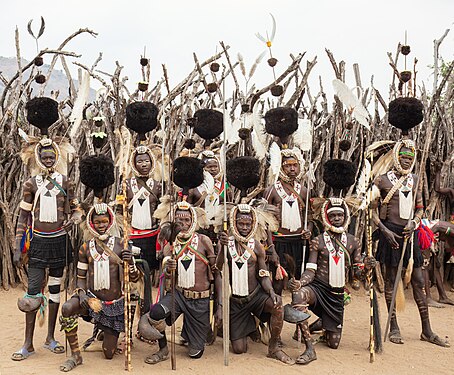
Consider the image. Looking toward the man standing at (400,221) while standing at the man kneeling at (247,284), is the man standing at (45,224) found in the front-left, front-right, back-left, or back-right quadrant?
back-left

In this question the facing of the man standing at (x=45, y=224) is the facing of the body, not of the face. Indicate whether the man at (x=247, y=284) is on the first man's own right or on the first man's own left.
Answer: on the first man's own left

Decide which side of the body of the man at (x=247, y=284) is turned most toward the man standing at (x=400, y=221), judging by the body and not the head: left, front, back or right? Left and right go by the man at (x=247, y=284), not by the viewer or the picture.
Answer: left

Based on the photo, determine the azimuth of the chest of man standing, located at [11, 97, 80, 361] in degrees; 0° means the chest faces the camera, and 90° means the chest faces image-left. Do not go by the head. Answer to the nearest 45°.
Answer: approximately 0°

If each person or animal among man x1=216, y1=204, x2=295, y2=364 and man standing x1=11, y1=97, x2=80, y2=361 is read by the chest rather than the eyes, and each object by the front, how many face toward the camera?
2

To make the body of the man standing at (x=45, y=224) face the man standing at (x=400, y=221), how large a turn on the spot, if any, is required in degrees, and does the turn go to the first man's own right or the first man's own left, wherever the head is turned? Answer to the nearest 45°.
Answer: approximately 90° to the first man's own left

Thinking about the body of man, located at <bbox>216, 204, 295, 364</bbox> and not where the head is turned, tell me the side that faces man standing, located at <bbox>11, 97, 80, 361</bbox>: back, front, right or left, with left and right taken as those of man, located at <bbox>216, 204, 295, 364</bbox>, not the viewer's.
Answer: right

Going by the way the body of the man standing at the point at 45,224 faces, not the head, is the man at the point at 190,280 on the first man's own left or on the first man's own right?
on the first man's own left
